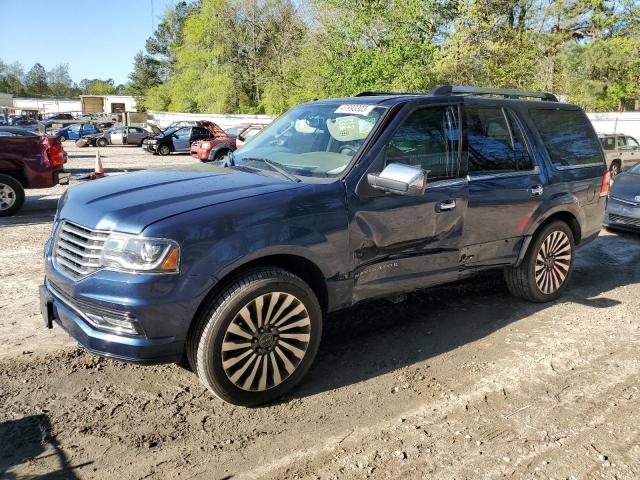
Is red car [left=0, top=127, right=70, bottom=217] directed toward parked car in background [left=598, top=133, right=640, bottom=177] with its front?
no

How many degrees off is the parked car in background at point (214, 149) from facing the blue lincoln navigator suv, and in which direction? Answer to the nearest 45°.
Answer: approximately 45° to its left

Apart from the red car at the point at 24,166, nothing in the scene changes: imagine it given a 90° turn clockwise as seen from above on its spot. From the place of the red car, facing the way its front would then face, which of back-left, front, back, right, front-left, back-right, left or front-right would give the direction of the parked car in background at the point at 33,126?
front

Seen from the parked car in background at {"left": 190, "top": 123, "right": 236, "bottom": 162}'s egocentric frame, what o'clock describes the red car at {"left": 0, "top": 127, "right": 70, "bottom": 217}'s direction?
The red car is roughly at 11 o'clock from the parked car in background.

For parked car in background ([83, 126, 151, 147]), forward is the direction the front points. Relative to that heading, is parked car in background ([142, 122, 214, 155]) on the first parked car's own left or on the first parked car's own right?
on the first parked car's own left

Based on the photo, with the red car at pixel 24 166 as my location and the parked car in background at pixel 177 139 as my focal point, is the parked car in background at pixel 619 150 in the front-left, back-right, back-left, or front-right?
front-right

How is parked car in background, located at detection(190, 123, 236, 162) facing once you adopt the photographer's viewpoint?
facing the viewer and to the left of the viewer

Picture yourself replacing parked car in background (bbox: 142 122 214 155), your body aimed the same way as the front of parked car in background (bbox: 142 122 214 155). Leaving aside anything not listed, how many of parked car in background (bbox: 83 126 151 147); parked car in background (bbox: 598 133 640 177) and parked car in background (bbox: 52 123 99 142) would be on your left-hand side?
1

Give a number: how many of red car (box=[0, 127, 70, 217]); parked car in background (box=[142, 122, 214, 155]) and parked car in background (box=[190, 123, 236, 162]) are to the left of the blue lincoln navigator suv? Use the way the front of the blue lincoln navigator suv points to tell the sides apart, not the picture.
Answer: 0

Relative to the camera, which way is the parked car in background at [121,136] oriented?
to the viewer's left

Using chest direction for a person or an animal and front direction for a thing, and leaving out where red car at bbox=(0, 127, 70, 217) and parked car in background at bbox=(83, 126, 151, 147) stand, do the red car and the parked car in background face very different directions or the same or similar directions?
same or similar directions

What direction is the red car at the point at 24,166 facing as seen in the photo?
to the viewer's left

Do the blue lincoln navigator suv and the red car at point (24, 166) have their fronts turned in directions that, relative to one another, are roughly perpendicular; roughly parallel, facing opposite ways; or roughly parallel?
roughly parallel

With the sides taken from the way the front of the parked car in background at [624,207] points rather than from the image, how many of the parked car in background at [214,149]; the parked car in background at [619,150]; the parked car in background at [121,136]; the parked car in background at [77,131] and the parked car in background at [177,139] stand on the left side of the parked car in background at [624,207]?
0

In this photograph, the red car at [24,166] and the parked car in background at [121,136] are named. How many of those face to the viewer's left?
2

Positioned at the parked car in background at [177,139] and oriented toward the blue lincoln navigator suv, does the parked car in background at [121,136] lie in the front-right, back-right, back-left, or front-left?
back-right

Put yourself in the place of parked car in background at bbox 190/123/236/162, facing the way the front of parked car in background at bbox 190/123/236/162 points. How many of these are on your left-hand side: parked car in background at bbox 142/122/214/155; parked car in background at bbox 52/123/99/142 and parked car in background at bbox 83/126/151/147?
0

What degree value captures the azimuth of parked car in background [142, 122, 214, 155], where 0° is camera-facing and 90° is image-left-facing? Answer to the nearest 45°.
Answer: approximately 45°

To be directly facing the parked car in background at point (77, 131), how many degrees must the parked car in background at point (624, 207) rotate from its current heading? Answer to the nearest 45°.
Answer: approximately 90° to its right

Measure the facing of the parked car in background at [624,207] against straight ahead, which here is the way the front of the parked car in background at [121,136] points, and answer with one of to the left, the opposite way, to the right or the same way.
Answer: the same way
